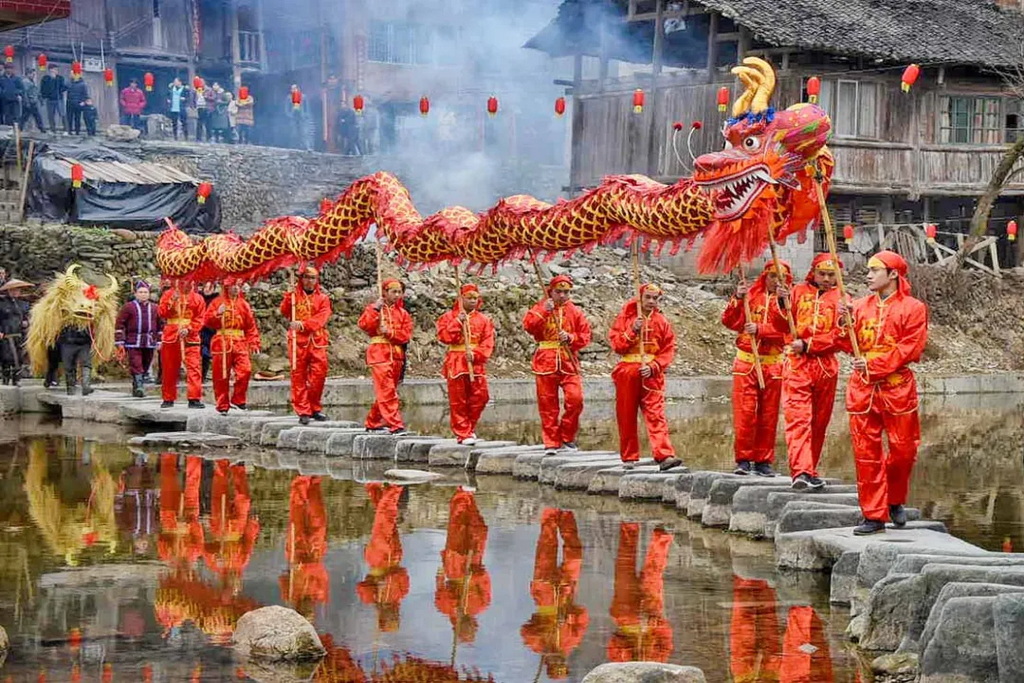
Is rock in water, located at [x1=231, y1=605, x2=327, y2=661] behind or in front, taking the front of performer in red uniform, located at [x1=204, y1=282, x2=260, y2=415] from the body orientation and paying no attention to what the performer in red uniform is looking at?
in front

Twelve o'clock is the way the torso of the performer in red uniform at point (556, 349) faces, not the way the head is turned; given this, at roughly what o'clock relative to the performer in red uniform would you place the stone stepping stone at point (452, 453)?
The stone stepping stone is roughly at 4 o'clock from the performer in red uniform.

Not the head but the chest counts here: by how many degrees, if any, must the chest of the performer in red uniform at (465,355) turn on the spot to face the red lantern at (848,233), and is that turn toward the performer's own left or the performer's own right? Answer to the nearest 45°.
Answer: approximately 135° to the performer's own left

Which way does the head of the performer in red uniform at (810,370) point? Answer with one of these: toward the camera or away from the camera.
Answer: toward the camera

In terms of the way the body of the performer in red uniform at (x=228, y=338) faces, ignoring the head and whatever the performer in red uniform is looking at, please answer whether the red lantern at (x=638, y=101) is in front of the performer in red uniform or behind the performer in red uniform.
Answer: behind

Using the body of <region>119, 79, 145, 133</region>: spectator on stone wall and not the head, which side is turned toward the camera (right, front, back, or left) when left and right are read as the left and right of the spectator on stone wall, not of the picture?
front

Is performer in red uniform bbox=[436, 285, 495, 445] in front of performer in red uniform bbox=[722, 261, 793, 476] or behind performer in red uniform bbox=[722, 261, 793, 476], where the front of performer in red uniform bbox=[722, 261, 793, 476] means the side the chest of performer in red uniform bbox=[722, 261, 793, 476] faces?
behind

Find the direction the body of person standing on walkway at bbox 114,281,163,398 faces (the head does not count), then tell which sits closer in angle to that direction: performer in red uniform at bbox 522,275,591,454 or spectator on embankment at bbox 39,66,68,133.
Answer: the performer in red uniform

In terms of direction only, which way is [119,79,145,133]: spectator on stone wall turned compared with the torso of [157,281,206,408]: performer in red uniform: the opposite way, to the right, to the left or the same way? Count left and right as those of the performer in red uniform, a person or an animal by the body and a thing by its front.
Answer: the same way

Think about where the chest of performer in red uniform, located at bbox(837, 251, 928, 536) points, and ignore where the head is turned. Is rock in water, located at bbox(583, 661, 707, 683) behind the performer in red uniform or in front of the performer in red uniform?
in front

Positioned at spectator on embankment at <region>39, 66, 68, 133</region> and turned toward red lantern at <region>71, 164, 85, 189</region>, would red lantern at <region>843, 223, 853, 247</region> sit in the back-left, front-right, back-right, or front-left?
front-left

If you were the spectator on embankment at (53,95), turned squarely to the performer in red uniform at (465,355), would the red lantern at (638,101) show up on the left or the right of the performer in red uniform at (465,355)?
left

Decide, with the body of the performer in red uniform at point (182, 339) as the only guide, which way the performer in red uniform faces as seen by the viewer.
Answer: toward the camera

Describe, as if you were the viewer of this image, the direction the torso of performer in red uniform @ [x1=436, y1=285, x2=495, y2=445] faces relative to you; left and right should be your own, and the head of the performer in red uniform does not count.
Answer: facing the viewer

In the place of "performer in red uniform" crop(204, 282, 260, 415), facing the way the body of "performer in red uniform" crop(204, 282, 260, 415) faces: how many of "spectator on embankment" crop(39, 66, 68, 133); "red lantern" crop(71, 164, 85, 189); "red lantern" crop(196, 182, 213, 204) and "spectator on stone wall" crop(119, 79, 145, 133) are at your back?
4

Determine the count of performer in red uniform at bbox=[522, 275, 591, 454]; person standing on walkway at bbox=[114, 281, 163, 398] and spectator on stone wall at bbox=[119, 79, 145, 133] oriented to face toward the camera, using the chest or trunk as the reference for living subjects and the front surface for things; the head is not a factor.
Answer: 3

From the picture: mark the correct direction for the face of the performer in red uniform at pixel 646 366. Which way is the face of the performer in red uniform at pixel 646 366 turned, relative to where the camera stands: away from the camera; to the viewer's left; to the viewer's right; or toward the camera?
toward the camera
